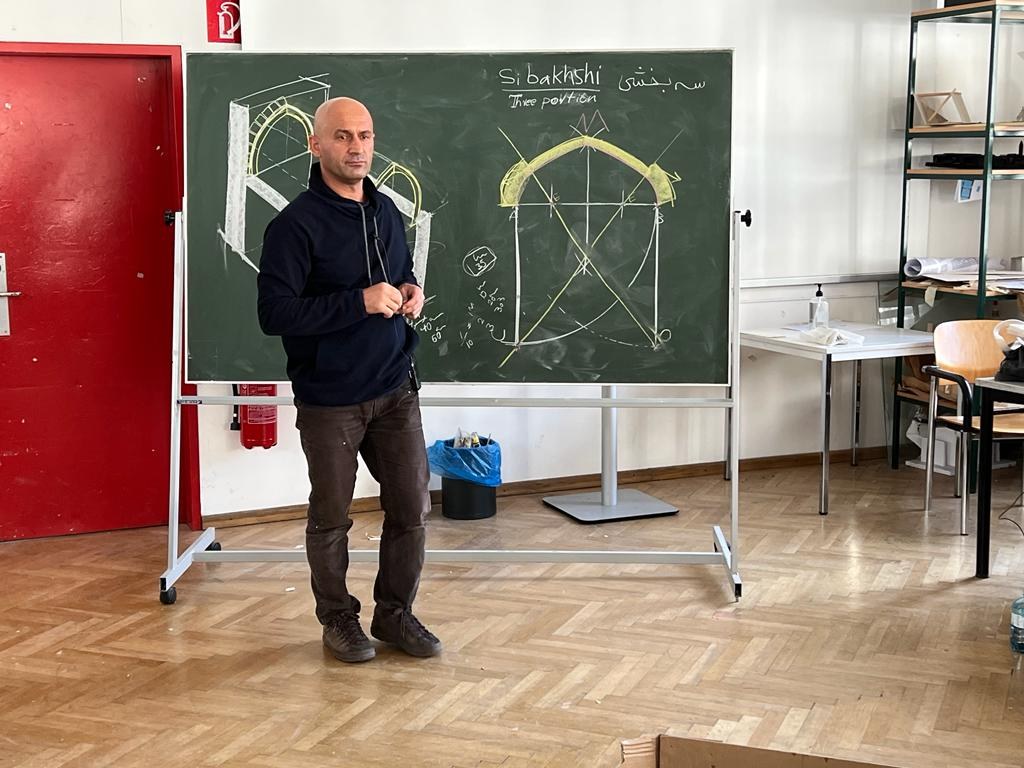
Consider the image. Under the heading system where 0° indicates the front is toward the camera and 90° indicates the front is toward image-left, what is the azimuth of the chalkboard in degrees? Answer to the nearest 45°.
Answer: approximately 0°

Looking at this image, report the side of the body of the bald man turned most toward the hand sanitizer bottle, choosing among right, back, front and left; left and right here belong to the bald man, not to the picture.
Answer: left

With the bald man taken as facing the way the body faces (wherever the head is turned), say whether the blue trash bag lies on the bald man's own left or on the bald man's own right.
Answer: on the bald man's own left

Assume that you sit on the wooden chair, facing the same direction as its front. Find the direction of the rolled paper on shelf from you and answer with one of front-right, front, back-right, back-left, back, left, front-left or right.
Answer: back-left

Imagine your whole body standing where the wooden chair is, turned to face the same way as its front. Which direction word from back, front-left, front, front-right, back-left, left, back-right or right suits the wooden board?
front-right

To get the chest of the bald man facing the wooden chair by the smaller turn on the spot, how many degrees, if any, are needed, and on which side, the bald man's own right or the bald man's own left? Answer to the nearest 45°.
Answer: approximately 90° to the bald man's own left

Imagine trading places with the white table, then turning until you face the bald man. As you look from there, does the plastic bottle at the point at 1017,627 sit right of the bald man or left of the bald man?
left

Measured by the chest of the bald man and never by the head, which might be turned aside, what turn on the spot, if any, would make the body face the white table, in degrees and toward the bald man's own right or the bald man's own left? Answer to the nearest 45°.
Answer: approximately 90° to the bald man's own left
